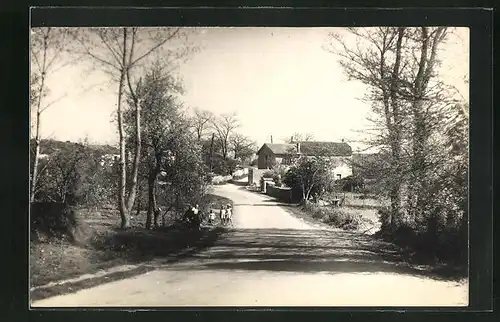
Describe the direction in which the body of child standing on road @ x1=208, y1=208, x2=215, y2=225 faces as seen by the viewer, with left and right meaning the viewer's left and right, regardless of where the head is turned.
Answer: facing the viewer
